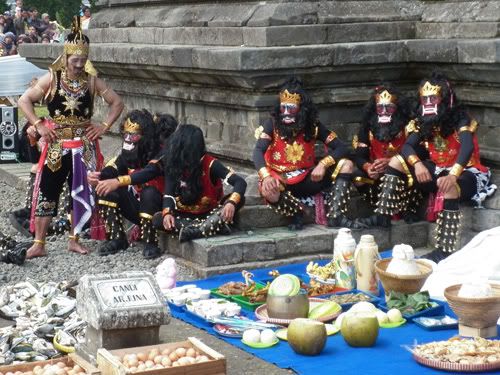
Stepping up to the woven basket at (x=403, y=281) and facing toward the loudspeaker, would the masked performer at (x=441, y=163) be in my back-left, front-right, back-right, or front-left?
front-right

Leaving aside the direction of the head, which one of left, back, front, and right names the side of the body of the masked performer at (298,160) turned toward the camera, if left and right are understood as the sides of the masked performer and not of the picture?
front

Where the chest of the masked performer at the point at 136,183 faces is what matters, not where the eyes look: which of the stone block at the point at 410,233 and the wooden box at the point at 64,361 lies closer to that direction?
the wooden box

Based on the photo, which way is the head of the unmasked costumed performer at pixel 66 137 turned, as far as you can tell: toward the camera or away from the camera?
toward the camera

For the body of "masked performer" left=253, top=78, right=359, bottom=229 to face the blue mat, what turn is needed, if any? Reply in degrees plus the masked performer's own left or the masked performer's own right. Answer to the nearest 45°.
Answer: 0° — they already face it

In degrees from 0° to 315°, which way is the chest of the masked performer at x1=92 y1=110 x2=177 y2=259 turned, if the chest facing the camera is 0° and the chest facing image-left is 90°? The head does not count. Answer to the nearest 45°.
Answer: approximately 45°

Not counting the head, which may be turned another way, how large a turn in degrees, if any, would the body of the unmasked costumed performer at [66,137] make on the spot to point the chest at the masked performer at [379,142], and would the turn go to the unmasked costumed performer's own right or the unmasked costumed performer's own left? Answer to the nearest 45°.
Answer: approximately 90° to the unmasked costumed performer's own left

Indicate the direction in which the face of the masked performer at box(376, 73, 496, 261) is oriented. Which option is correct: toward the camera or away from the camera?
toward the camera

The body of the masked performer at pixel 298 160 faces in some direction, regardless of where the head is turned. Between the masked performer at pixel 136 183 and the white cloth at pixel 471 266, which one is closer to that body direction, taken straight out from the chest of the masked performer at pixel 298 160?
the white cloth

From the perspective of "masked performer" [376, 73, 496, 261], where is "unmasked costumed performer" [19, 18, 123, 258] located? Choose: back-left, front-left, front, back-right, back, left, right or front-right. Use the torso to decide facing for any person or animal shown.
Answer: front-right

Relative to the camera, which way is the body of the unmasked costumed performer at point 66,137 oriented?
toward the camera

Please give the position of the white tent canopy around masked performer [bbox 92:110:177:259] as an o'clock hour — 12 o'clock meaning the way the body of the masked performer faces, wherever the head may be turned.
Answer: The white tent canopy is roughly at 4 o'clock from the masked performer.

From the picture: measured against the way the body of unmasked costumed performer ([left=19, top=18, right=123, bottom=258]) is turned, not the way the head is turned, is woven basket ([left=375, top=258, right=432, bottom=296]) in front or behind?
in front
